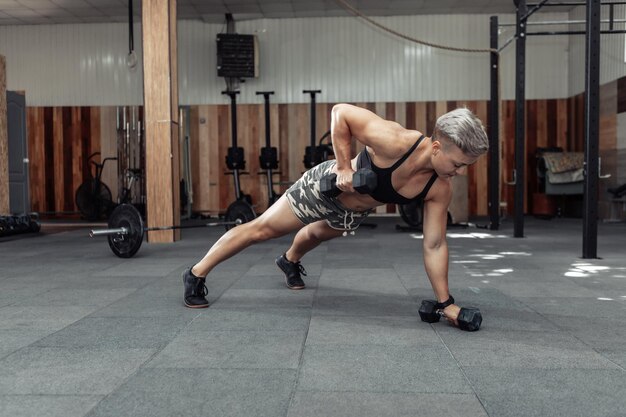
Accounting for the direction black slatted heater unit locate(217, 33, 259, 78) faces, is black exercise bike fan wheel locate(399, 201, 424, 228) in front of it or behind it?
in front

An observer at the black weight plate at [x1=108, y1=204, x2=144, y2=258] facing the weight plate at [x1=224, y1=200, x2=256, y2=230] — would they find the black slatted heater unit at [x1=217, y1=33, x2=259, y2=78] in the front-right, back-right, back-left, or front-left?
front-left

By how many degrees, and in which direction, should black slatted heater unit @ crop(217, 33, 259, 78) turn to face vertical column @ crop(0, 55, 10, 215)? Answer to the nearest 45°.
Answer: approximately 45° to its right

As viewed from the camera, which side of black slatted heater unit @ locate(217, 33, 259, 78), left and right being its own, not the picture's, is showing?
front

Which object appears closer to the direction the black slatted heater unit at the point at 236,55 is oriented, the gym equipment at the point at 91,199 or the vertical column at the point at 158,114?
the vertical column

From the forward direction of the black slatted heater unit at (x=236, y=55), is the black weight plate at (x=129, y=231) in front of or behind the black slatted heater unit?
in front

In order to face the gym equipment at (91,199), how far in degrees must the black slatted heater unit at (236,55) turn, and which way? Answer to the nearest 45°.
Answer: approximately 90° to its right

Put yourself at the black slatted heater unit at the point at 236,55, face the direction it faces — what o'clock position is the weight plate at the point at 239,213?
The weight plate is roughly at 12 o'clock from the black slatted heater unit.

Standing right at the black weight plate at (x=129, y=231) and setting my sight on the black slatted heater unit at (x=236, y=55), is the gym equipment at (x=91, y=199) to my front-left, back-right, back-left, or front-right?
front-left

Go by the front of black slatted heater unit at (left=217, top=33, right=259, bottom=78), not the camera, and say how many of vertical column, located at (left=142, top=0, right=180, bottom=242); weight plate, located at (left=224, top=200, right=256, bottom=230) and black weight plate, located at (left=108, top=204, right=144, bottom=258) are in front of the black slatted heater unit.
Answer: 3

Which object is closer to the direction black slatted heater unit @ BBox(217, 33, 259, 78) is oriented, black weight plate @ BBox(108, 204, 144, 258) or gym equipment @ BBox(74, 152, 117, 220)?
the black weight plate

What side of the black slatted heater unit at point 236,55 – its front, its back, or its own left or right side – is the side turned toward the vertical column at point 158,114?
front
